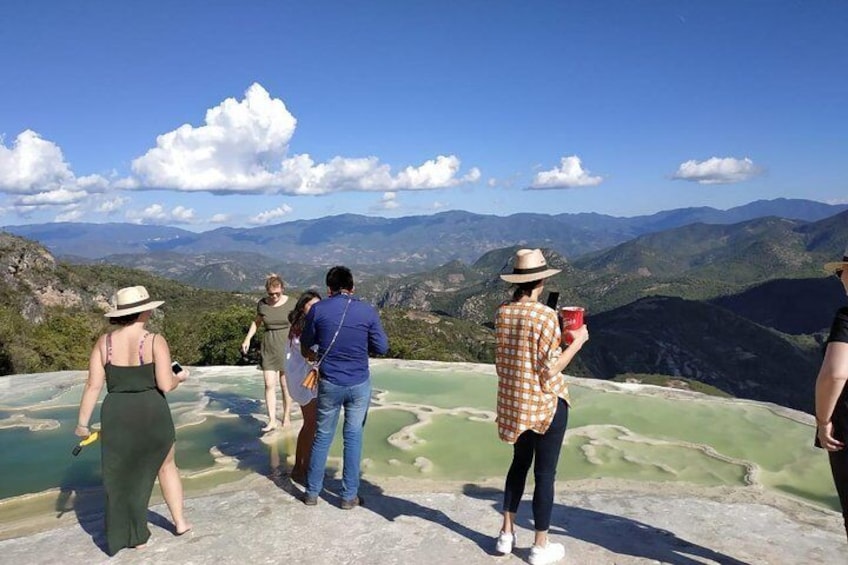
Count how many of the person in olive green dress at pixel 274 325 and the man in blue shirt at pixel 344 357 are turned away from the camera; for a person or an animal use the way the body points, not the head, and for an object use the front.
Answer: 1

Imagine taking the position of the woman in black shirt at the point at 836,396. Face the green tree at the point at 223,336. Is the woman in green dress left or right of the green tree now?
left

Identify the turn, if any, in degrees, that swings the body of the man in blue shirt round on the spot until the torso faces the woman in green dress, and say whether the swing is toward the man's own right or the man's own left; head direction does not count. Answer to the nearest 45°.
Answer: approximately 135° to the man's own left

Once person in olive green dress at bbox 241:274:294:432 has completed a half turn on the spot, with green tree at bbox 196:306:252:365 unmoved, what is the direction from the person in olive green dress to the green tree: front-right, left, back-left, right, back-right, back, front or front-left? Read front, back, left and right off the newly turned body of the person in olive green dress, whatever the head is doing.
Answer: front

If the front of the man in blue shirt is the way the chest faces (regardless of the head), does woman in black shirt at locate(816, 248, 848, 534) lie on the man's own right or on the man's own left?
on the man's own right

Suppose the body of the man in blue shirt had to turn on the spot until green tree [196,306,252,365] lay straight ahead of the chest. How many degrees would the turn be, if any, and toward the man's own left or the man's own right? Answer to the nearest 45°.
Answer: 0° — they already face it

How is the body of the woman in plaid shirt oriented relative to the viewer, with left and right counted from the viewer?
facing away from the viewer and to the right of the viewer

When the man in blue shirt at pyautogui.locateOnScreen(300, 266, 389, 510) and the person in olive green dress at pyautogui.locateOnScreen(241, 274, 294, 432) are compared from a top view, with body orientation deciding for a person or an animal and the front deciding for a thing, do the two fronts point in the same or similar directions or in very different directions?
very different directions

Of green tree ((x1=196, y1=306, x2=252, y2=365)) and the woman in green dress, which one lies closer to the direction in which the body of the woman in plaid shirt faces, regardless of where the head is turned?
the green tree

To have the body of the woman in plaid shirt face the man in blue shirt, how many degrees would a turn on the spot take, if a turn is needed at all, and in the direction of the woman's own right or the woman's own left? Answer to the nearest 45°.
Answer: approximately 90° to the woman's own left

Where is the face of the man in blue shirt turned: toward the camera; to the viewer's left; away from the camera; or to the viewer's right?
away from the camera

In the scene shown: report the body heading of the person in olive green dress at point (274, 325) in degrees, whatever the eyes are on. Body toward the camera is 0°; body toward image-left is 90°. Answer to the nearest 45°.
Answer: approximately 0°

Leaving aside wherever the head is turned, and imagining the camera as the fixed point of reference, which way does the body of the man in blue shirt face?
away from the camera
